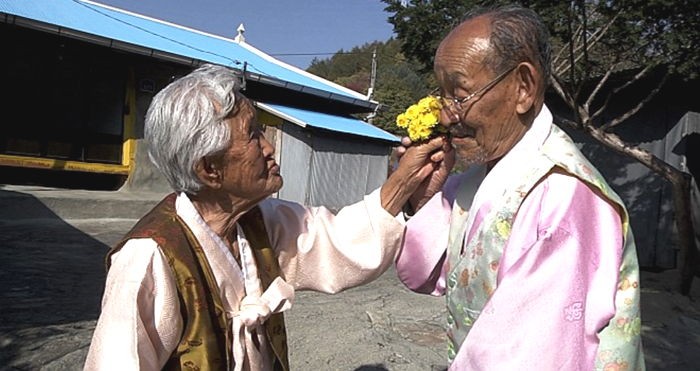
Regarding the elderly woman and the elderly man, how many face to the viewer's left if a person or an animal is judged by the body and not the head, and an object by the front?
1

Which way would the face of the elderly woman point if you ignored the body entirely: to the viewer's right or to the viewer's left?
to the viewer's right

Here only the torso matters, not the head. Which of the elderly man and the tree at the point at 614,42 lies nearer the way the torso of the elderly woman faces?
the elderly man

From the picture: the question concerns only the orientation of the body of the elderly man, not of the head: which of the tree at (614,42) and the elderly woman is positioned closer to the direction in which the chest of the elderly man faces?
the elderly woman

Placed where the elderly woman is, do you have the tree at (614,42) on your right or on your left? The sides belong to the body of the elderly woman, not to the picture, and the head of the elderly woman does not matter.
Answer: on your left

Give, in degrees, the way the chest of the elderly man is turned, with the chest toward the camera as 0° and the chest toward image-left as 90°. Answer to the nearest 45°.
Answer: approximately 90°

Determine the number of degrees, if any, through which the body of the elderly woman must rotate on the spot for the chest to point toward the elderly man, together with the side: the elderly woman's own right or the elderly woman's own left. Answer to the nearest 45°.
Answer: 0° — they already face them

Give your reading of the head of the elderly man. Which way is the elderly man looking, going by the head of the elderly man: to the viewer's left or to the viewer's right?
to the viewer's left

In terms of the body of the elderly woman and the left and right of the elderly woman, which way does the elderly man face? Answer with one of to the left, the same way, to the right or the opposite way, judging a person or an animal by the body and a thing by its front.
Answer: the opposite way

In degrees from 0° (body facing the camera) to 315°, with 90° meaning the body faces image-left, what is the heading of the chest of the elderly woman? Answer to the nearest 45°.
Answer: approximately 315°
